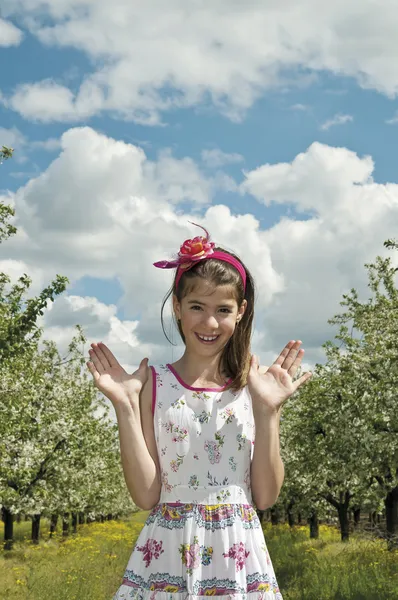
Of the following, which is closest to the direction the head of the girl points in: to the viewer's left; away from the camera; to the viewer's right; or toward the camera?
toward the camera

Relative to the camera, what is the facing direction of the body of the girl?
toward the camera

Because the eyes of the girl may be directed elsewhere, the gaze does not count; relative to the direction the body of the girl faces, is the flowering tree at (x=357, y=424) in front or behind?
behind
